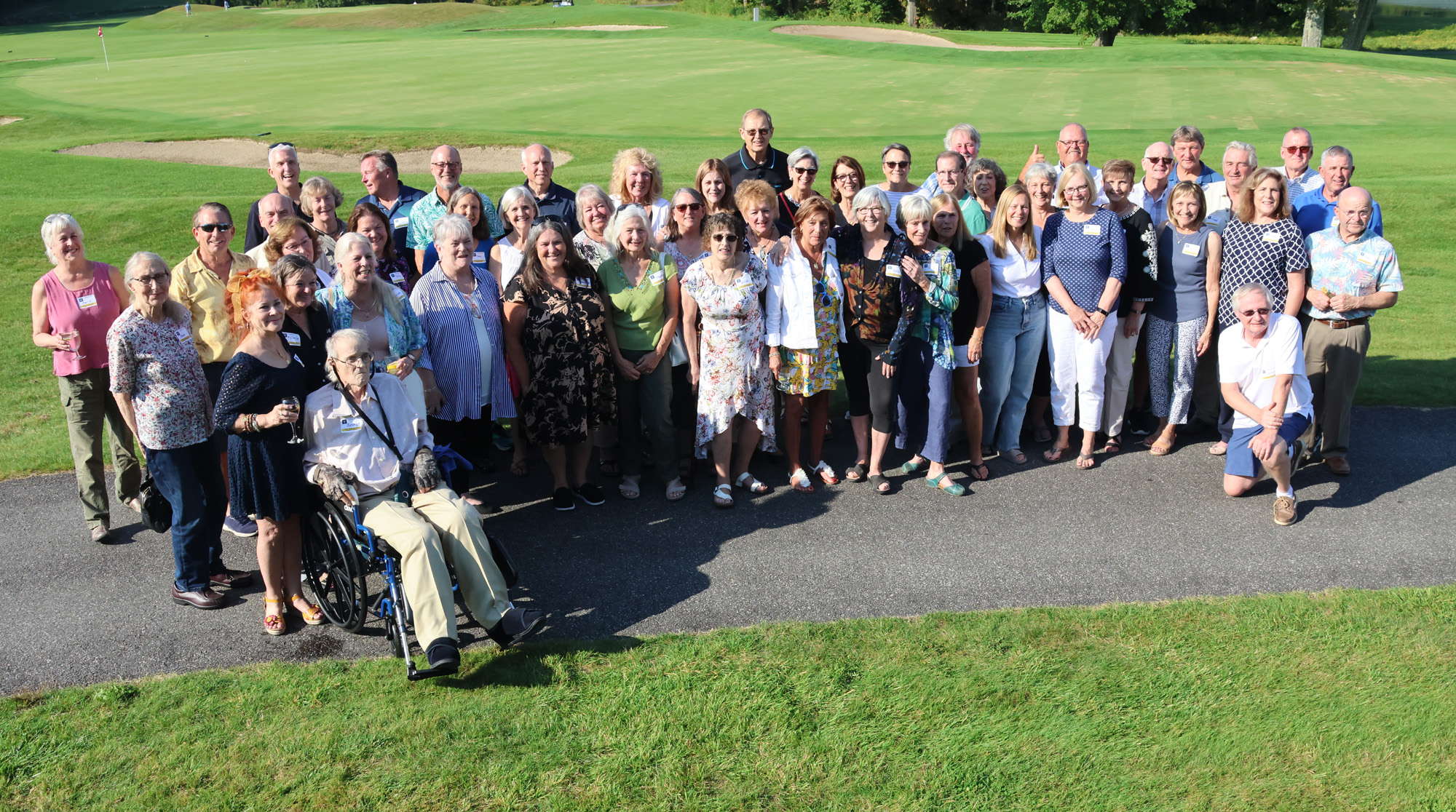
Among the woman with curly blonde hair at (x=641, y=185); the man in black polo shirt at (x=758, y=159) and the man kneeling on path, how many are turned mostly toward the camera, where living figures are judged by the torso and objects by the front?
3

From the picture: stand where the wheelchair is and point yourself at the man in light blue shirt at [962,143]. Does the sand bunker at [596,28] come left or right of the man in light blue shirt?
left

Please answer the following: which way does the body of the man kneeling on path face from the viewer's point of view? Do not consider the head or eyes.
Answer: toward the camera

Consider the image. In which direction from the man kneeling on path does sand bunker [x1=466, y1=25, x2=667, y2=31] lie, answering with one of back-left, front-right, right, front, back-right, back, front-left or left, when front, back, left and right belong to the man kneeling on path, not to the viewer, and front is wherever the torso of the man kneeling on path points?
back-right

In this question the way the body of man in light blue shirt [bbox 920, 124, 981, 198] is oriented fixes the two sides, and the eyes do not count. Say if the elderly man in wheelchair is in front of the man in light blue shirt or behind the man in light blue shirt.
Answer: in front

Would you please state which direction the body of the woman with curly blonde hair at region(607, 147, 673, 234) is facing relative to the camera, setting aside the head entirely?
toward the camera

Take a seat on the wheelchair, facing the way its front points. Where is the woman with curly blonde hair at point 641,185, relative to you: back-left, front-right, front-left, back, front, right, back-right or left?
left
